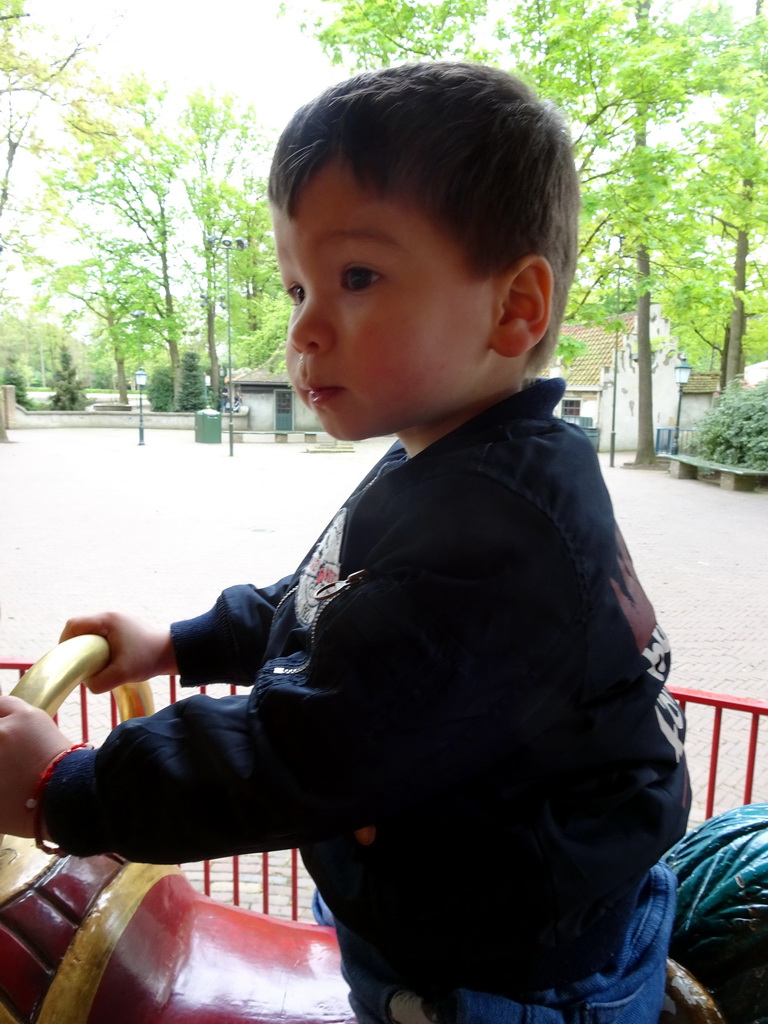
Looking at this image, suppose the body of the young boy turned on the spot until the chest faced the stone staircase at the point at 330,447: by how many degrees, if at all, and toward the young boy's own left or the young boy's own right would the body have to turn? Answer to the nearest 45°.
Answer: approximately 90° to the young boy's own right

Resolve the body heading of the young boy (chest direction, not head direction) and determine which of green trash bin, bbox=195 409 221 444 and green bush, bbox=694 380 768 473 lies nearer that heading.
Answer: the green trash bin

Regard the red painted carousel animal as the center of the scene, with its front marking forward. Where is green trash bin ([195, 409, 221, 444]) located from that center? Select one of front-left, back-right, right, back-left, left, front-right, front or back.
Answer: right

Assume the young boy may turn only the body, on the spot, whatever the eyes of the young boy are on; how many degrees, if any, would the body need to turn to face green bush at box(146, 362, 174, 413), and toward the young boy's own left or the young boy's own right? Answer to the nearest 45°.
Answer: approximately 90° to the young boy's own right

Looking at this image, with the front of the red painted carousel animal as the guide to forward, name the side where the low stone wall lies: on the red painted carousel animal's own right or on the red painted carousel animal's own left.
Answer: on the red painted carousel animal's own right

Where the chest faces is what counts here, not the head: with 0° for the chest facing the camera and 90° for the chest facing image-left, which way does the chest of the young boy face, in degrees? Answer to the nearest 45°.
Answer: approximately 90°

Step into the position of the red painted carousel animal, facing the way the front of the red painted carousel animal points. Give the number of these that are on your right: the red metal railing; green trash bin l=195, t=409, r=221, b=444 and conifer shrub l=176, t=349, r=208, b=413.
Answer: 3

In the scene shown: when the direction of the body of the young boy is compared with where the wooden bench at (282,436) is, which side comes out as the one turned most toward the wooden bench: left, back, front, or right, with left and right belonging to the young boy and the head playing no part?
right

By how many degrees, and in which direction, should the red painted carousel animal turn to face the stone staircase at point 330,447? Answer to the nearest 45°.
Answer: approximately 90° to its right

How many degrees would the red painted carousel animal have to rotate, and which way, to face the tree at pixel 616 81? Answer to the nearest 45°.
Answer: approximately 90° to its right

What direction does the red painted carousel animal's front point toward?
to the viewer's left

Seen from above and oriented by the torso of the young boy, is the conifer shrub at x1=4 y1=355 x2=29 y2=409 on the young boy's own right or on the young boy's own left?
on the young boy's own right

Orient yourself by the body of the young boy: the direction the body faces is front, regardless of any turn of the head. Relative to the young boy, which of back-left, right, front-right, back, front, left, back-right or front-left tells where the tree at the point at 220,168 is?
right

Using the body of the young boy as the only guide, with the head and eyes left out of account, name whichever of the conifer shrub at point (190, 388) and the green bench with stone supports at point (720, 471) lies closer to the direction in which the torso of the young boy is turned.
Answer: the conifer shrub
